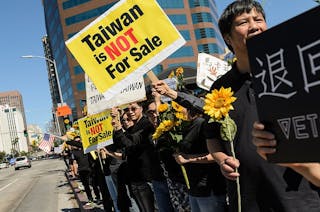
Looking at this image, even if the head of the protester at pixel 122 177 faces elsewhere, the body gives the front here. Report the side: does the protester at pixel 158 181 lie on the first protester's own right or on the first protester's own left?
on the first protester's own left

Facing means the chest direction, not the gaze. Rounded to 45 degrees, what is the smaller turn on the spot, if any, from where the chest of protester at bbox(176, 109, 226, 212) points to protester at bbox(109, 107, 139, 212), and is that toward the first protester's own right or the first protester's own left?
approximately 45° to the first protester's own right

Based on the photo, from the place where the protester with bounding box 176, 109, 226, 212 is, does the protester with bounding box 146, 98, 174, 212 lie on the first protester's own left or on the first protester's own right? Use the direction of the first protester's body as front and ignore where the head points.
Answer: on the first protester's own right

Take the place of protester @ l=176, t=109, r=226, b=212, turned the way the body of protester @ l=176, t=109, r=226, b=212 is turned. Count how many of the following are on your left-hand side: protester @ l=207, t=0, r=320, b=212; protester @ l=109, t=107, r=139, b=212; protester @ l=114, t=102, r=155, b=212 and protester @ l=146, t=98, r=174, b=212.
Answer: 1

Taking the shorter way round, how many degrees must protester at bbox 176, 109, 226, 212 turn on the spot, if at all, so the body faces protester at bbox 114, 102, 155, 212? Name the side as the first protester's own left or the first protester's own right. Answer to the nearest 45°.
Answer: approximately 45° to the first protester's own right

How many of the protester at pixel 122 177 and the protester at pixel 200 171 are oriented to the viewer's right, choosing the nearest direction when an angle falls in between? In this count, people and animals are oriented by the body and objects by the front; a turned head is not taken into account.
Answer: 0

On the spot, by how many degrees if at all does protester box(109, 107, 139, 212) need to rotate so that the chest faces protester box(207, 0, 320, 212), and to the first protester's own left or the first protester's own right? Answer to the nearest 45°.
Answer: approximately 45° to the first protester's own left

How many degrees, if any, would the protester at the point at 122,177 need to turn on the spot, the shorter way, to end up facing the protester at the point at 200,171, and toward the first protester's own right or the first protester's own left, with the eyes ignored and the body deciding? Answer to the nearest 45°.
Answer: approximately 45° to the first protester's own left

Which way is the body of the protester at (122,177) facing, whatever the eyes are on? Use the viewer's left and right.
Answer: facing the viewer and to the left of the viewer

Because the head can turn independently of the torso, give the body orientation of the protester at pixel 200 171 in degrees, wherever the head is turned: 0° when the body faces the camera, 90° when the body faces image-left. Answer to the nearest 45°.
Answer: approximately 90°
